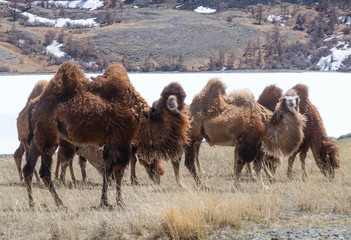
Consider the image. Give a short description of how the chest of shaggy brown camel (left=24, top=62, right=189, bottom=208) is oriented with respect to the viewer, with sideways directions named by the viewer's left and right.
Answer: facing to the right of the viewer

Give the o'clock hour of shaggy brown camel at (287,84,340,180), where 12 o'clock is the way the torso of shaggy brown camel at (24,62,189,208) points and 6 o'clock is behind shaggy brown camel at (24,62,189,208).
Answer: shaggy brown camel at (287,84,340,180) is roughly at 11 o'clock from shaggy brown camel at (24,62,189,208).
